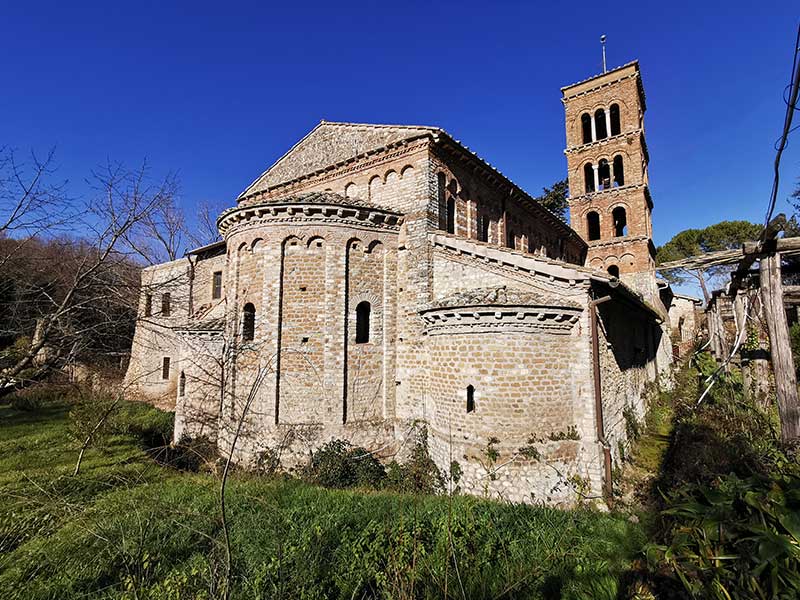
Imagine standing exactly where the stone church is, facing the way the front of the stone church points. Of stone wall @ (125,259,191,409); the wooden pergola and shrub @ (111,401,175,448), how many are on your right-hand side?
1

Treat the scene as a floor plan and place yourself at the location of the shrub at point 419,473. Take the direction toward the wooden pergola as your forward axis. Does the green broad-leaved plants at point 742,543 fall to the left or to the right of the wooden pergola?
right

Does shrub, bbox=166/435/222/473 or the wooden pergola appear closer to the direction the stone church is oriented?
the wooden pergola

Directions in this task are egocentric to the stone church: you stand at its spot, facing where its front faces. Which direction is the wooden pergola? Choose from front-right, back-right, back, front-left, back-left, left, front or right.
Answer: right

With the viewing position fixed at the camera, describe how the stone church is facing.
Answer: facing away from the viewer and to the right of the viewer

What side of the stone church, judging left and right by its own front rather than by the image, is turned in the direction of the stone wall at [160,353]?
left

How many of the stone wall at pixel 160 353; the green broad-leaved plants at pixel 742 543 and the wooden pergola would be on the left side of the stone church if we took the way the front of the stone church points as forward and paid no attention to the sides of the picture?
1

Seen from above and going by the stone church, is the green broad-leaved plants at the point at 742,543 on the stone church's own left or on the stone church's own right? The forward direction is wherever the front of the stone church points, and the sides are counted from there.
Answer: on the stone church's own right
